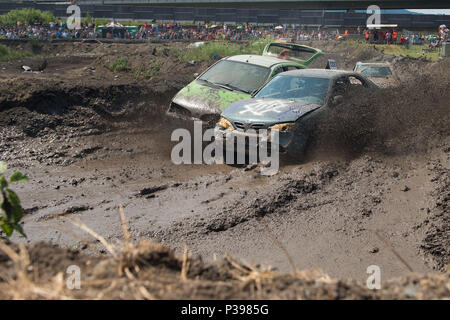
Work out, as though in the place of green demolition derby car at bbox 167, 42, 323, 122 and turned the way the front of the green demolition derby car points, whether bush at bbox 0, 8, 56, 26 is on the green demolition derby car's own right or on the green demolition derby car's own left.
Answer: on the green demolition derby car's own right

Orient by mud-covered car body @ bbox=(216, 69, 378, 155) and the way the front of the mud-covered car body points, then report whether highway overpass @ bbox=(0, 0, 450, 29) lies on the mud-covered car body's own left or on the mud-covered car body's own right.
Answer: on the mud-covered car body's own right

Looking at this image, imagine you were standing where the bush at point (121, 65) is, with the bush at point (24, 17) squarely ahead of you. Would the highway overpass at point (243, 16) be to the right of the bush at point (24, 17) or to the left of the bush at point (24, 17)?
right

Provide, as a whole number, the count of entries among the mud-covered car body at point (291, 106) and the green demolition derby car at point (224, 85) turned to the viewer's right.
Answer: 0

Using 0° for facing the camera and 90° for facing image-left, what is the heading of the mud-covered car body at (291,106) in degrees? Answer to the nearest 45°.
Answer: approximately 45°

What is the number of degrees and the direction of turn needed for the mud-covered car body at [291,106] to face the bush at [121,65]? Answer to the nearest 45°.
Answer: approximately 90° to its right

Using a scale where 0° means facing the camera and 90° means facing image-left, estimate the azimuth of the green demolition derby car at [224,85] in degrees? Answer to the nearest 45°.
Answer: approximately 45°

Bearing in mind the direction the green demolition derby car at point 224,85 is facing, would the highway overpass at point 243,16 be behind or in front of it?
behind

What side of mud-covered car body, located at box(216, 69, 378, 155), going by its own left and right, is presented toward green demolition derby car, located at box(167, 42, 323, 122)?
right
